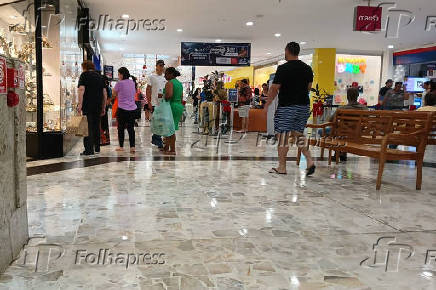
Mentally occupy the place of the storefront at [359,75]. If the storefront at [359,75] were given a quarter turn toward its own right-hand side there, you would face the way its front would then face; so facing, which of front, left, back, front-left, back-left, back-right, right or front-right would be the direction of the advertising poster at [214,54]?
front-left

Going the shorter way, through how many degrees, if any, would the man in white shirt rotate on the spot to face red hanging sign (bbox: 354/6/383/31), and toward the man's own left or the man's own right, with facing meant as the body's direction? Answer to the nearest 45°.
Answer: approximately 45° to the man's own left

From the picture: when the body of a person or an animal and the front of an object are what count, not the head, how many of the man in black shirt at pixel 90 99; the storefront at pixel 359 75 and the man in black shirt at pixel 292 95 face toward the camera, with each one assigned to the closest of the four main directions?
1

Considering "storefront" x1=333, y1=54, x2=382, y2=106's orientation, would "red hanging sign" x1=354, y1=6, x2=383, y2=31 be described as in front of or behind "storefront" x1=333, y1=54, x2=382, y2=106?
in front

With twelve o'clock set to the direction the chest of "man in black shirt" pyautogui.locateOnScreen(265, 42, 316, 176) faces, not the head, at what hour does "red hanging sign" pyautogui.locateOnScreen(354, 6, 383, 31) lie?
The red hanging sign is roughly at 2 o'clock from the man in black shirt.

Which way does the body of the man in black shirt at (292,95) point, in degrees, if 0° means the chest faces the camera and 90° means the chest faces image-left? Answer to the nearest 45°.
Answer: approximately 135°

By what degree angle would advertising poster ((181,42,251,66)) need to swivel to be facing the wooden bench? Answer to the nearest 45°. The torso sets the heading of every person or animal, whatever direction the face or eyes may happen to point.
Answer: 0° — it already faces it

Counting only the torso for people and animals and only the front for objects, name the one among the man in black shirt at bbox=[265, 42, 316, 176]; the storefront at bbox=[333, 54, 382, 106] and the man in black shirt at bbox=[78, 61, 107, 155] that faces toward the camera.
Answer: the storefront

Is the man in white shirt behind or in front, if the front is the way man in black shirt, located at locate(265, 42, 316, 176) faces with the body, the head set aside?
in front

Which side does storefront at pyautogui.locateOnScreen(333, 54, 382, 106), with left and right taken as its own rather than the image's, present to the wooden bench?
front

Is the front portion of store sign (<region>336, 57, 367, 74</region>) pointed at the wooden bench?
yes

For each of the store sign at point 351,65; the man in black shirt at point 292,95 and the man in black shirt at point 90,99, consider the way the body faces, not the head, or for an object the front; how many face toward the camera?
1

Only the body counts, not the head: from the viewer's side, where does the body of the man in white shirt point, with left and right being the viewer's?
facing the viewer and to the right of the viewer

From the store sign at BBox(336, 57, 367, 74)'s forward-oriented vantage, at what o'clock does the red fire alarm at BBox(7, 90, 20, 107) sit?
The red fire alarm is roughly at 12 o'clock from the store sign.
